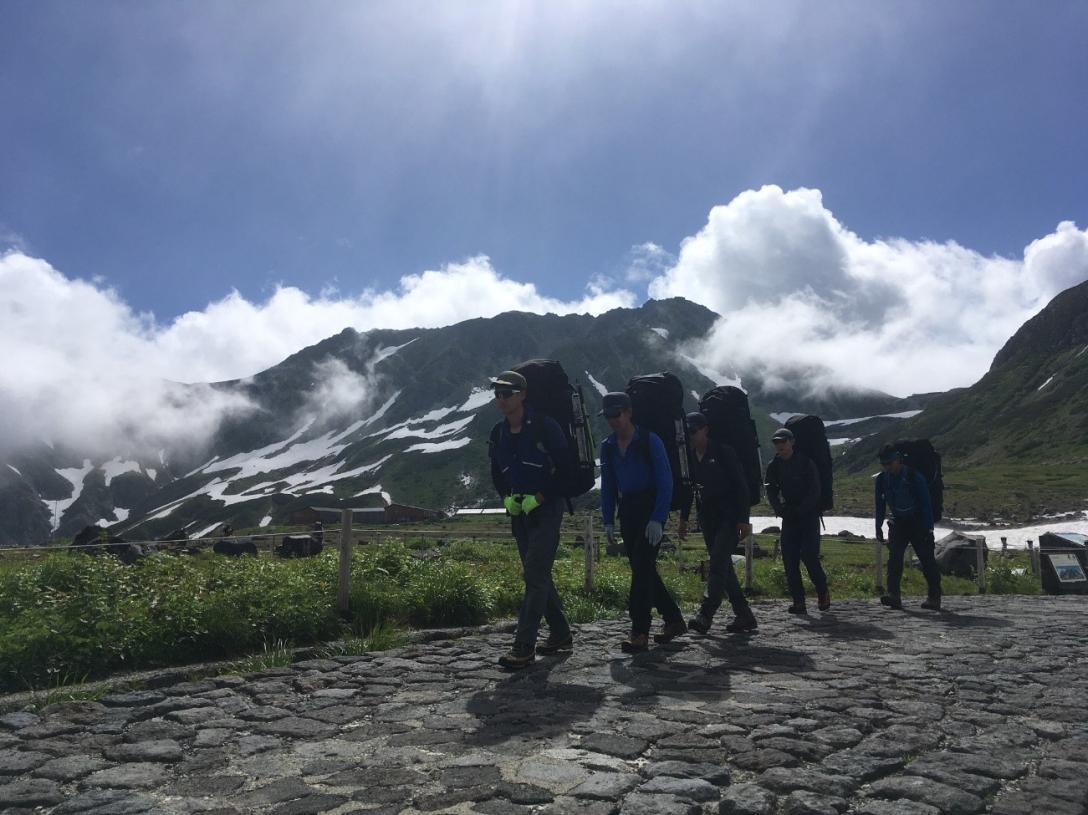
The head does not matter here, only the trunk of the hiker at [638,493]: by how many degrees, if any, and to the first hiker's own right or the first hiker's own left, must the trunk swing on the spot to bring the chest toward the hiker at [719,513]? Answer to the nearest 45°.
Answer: approximately 180°

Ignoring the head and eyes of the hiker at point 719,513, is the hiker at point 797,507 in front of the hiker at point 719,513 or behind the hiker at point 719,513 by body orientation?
behind

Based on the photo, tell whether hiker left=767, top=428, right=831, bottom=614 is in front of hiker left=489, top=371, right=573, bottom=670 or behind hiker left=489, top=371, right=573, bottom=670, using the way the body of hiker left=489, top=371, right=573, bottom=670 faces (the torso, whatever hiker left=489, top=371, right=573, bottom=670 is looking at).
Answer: behind

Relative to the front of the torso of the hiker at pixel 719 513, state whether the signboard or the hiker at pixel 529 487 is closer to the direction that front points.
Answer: the hiker

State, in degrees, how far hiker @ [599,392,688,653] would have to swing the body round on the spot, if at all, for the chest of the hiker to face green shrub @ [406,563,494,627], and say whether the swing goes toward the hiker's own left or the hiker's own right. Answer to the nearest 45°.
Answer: approximately 90° to the hiker's own right

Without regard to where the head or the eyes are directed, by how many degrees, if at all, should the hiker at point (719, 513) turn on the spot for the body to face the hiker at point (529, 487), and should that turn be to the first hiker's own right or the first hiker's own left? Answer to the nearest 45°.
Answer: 0° — they already face them

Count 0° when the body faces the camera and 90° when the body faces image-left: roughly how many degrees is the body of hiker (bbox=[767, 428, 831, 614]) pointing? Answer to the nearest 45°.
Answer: approximately 45°

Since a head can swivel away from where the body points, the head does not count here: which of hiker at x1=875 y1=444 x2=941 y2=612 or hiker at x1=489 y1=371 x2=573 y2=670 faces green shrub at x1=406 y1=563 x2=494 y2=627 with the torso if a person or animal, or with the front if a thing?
hiker at x1=875 y1=444 x2=941 y2=612

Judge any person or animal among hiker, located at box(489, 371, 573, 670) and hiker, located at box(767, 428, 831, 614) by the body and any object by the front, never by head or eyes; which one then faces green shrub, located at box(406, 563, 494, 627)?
hiker, located at box(767, 428, 831, 614)

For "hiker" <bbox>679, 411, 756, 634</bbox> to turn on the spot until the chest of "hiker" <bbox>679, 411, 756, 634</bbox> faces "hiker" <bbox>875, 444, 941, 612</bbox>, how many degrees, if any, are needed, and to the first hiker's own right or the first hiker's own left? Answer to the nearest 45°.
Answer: approximately 180°

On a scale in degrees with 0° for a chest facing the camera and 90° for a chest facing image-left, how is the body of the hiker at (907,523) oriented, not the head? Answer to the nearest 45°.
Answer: approximately 45°
